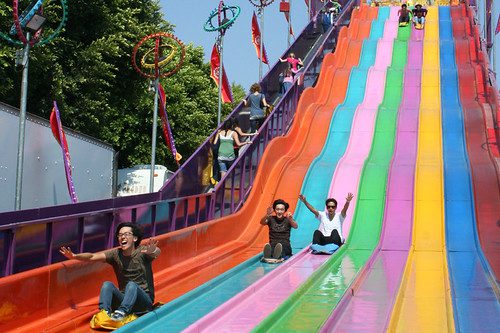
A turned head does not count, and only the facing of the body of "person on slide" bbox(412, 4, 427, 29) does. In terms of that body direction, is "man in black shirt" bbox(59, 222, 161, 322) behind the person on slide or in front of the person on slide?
in front

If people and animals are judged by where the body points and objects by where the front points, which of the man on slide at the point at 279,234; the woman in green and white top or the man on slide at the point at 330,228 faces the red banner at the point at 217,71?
the woman in green and white top

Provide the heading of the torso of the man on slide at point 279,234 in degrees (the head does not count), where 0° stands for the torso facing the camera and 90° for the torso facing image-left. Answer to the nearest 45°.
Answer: approximately 0°

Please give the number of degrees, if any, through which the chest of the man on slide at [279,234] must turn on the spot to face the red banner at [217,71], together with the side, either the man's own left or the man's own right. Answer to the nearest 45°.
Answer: approximately 180°

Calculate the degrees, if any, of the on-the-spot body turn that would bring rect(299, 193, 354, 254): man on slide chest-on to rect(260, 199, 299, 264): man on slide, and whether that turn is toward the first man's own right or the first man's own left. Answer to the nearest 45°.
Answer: approximately 45° to the first man's own right

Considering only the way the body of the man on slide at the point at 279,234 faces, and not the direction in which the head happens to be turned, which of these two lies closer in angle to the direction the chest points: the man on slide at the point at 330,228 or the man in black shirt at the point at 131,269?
the man in black shirt

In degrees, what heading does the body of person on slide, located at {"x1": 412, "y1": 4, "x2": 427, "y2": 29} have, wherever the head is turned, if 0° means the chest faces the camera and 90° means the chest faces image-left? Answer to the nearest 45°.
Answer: approximately 0°

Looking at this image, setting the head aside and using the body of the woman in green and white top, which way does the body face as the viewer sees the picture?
away from the camera

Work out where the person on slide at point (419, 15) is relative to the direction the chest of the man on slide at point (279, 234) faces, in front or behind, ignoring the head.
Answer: behind
